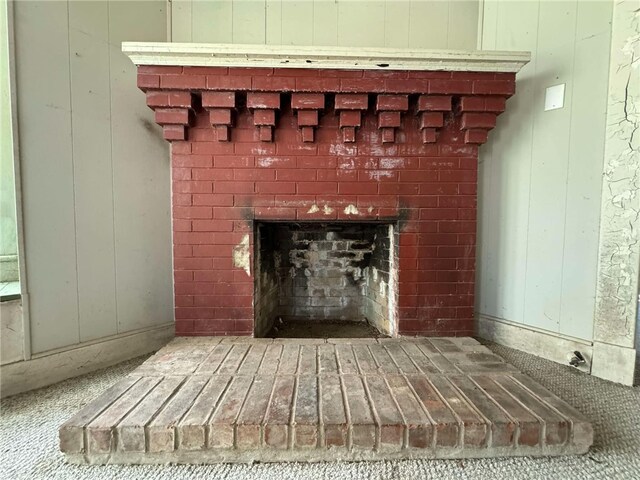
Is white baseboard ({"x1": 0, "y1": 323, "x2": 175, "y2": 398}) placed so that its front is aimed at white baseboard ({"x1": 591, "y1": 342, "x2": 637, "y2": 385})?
yes

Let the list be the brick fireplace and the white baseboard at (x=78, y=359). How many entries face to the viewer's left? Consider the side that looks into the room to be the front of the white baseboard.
0

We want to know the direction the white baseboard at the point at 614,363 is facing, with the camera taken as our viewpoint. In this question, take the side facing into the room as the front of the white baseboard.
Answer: facing the viewer and to the left of the viewer

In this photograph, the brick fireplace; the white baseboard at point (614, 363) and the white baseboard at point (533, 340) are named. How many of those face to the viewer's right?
0

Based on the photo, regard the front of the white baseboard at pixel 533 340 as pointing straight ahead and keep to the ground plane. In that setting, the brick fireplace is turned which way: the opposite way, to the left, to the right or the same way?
to the left

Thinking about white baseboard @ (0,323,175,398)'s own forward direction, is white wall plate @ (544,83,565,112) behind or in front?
in front

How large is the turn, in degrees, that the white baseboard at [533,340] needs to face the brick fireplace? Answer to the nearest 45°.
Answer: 0° — it already faces it

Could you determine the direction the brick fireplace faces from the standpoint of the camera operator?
facing the viewer

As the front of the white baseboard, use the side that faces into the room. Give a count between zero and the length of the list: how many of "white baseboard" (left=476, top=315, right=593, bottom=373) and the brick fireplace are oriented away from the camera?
0

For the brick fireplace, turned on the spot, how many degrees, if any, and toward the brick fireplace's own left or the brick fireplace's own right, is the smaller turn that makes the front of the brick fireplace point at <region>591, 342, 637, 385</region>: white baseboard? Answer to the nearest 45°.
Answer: approximately 90° to the brick fireplace's own left

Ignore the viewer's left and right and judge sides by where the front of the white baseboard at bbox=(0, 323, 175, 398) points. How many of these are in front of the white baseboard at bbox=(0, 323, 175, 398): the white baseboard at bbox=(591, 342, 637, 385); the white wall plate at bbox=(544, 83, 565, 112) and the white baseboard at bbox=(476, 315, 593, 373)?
3

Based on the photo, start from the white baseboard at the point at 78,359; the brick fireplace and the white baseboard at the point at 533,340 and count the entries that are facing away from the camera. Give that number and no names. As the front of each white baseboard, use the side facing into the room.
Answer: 0

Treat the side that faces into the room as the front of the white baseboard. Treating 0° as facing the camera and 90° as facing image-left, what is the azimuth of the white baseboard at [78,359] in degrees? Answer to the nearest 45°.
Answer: approximately 315°

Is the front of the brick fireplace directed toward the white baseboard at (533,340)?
no
